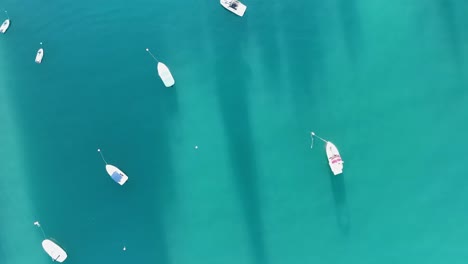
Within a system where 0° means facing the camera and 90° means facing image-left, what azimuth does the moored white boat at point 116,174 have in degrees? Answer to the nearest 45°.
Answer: approximately 135°

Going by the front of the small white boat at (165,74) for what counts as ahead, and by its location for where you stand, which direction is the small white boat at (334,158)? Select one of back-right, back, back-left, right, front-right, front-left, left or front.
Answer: back-right

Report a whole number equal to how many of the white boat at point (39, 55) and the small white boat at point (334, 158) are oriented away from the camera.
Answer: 2

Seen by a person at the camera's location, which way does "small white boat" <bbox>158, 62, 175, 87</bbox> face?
facing away from the viewer and to the left of the viewer

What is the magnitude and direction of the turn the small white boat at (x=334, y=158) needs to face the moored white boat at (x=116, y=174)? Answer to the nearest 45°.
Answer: approximately 90° to its left

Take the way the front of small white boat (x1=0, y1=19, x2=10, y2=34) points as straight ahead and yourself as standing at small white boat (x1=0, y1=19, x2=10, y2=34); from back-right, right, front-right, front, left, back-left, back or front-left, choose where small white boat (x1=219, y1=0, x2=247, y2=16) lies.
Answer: right

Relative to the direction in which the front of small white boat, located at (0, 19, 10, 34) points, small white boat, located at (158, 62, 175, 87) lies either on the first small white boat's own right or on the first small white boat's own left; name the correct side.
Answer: on the first small white boat's own right

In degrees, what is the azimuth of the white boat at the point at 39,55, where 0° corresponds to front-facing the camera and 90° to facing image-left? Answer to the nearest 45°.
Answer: approximately 180°
